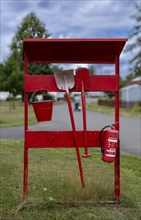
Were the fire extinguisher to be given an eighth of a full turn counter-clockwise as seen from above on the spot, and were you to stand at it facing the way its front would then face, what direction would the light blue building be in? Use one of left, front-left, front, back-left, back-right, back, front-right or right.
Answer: left

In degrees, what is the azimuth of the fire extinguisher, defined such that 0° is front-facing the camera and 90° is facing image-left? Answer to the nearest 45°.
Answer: approximately 315°

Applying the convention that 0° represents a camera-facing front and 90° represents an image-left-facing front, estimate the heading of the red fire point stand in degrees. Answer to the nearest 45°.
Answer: approximately 0°

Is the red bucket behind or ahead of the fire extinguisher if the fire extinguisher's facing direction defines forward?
behind

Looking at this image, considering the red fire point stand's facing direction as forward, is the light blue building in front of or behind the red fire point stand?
behind
